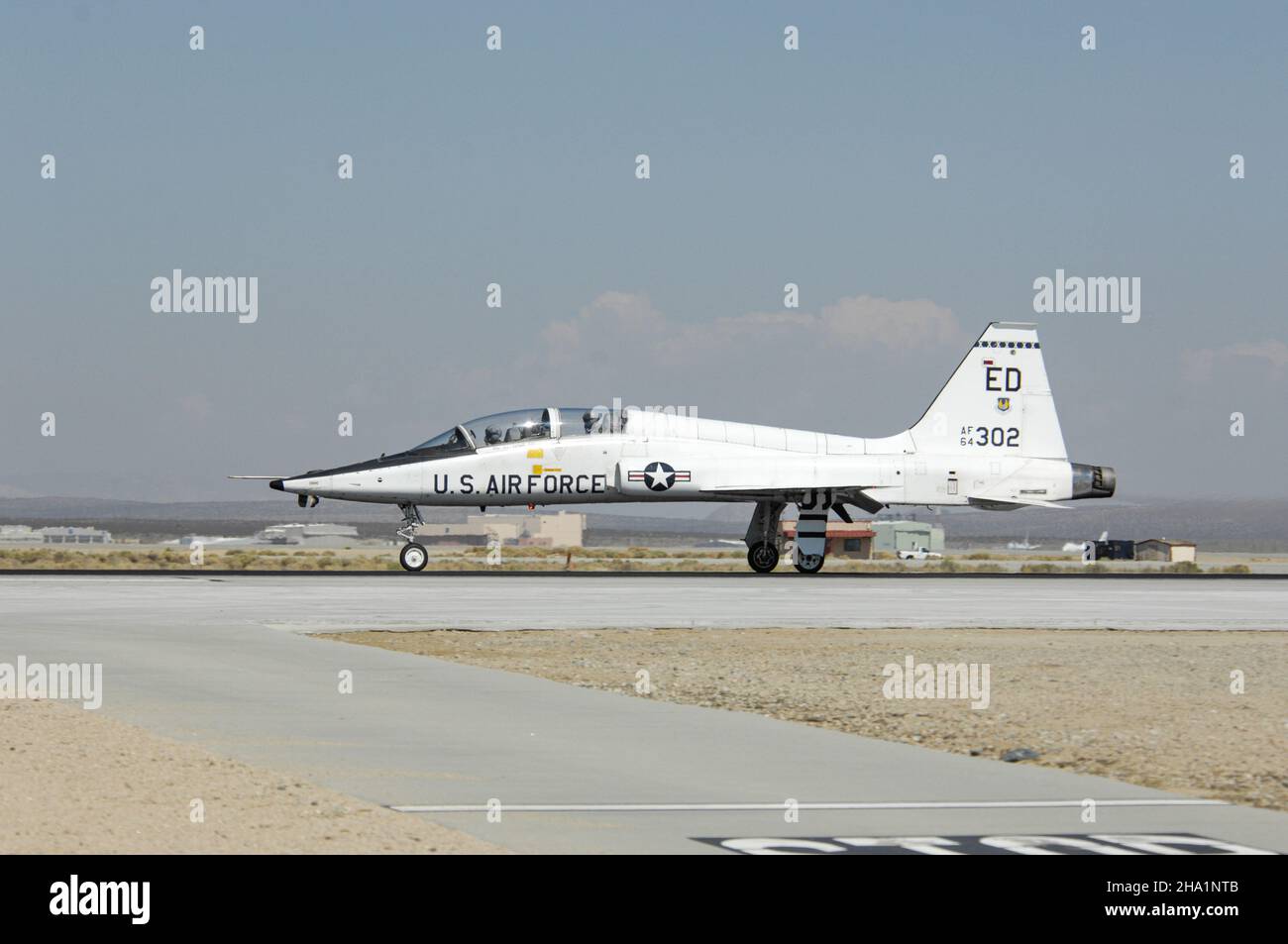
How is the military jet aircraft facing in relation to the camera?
to the viewer's left
